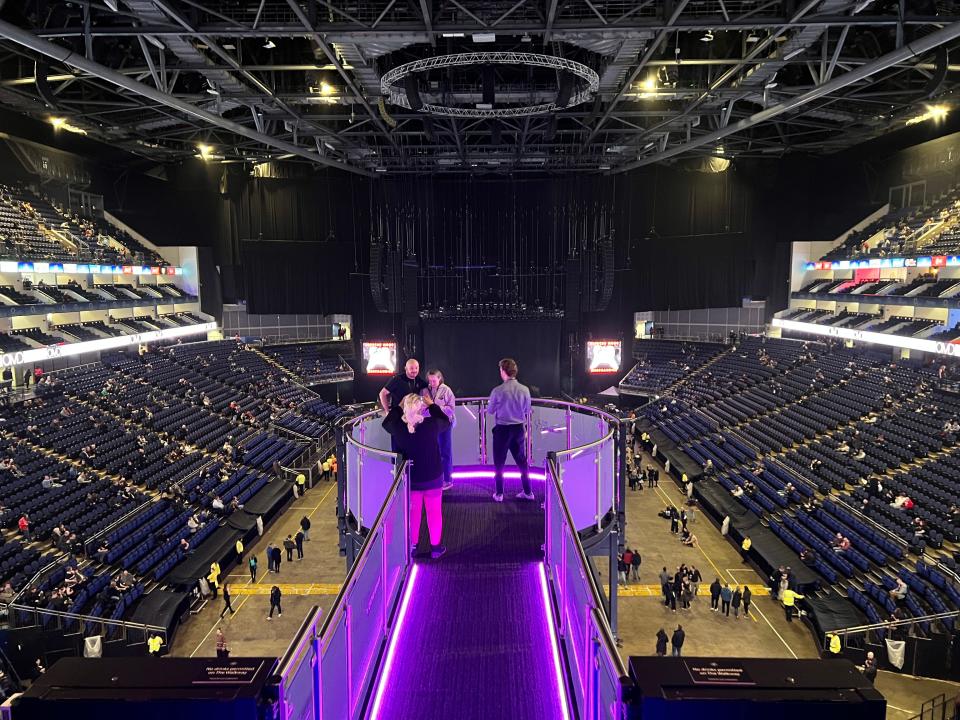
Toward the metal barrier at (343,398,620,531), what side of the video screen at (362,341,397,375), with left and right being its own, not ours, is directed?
front

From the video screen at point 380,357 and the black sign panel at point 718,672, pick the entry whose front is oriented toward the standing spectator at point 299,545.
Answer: the video screen

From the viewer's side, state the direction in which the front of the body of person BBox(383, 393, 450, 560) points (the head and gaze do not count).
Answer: away from the camera

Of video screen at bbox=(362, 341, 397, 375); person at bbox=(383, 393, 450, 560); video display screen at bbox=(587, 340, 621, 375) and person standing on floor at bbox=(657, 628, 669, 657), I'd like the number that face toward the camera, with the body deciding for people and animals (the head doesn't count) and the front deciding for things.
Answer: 2

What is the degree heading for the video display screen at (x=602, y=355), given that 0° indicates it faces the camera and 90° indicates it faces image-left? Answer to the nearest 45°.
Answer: approximately 0°

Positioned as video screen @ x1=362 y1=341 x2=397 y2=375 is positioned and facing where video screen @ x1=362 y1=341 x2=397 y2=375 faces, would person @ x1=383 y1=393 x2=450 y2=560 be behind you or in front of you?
in front

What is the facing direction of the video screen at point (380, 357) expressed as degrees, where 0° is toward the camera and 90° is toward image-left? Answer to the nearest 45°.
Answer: approximately 0°

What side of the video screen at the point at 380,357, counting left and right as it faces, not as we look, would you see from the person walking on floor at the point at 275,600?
front

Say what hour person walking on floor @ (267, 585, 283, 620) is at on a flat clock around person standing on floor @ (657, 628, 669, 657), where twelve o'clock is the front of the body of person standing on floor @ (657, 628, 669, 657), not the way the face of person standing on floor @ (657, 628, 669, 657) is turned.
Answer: person walking on floor @ (267, 585, 283, 620) is roughly at 9 o'clock from person standing on floor @ (657, 628, 669, 657).
